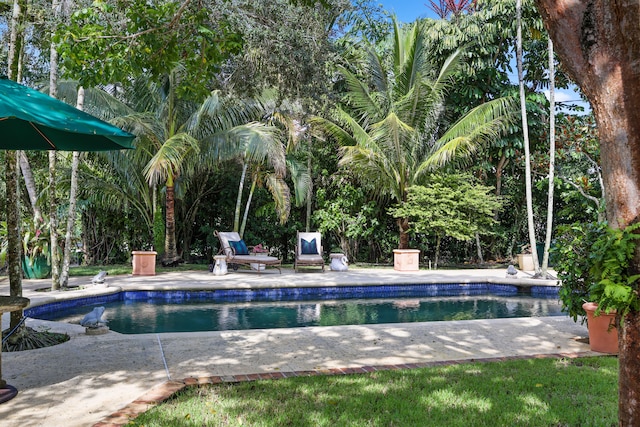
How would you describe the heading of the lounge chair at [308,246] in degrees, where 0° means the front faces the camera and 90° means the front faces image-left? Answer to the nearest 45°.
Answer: approximately 0°

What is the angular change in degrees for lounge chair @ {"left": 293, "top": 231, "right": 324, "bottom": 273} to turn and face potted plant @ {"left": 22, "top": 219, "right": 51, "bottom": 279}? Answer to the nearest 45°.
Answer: approximately 45° to its right

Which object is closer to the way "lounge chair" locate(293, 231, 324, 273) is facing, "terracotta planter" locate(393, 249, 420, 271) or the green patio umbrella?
the green patio umbrella

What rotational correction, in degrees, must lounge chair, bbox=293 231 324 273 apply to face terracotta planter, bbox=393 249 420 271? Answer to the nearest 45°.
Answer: approximately 90° to its left

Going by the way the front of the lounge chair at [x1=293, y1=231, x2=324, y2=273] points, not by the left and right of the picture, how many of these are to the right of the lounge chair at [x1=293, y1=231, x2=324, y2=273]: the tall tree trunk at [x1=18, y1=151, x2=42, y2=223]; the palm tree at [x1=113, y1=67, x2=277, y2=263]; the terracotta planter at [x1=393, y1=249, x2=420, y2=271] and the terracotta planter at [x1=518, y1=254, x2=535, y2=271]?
2

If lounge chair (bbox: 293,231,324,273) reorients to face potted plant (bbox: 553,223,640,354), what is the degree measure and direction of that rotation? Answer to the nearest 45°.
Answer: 0° — it already faces it

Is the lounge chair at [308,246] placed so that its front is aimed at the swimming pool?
yes

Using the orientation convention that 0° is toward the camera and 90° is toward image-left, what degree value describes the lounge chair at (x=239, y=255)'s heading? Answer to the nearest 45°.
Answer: approximately 315°
